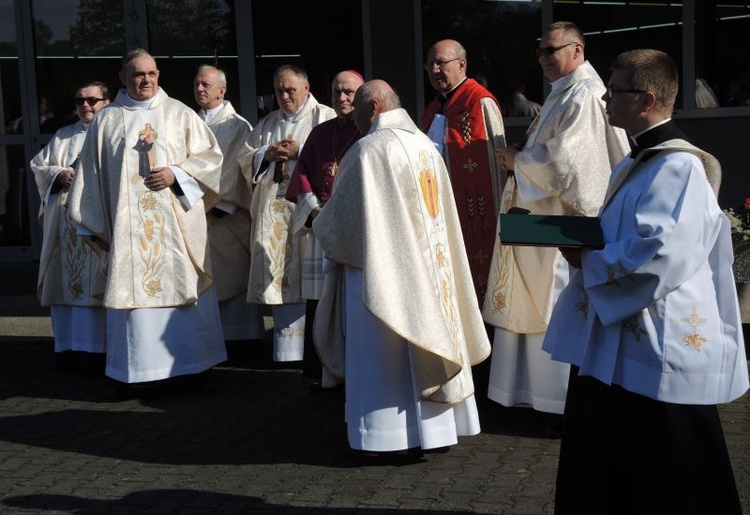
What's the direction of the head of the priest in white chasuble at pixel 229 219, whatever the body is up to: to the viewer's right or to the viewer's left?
to the viewer's left

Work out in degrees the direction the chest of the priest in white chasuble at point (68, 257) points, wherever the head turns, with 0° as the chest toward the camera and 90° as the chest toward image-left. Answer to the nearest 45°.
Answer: approximately 315°

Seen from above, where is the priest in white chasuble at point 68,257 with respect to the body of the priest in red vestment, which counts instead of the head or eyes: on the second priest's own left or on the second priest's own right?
on the second priest's own right

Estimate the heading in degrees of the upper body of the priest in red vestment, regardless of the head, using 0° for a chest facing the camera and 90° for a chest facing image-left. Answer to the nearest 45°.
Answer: approximately 45°

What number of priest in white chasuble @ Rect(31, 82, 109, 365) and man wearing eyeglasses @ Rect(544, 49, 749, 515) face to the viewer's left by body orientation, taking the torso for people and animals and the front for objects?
1

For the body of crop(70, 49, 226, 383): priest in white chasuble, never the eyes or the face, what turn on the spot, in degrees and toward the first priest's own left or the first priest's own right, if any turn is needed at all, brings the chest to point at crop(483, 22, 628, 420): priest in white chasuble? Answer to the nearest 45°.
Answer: approximately 45° to the first priest's own left

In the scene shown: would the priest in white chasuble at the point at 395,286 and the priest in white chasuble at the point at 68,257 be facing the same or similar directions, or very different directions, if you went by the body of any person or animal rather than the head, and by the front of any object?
very different directions

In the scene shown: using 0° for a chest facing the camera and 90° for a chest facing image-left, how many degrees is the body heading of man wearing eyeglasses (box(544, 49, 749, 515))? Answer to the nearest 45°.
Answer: approximately 90°
